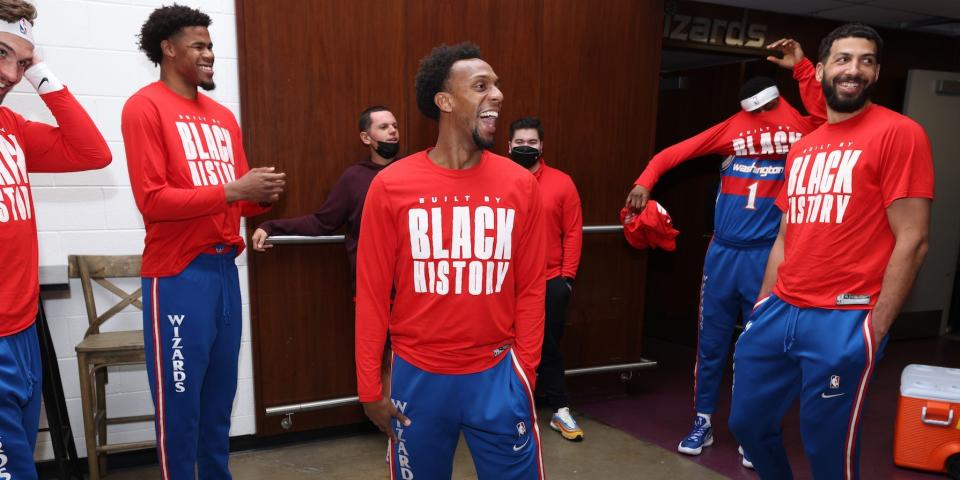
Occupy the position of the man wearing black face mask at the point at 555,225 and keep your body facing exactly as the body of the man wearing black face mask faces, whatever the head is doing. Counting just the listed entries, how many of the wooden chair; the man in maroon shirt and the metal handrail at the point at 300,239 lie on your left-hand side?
0

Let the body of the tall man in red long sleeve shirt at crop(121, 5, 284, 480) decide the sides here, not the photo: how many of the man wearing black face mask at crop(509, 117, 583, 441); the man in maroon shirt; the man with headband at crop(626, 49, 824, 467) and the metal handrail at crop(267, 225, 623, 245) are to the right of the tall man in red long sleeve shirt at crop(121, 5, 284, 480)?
0

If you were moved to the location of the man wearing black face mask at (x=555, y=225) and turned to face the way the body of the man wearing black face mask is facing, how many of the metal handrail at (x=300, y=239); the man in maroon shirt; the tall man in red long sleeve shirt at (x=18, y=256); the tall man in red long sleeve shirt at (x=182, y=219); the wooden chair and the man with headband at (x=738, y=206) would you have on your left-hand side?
1

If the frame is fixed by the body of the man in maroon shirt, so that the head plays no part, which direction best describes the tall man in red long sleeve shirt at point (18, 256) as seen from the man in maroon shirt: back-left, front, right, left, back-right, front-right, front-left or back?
right

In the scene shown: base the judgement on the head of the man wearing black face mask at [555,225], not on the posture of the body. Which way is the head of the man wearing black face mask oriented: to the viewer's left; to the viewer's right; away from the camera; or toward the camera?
toward the camera

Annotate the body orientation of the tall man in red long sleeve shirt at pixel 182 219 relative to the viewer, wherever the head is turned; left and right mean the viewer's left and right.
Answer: facing the viewer and to the right of the viewer

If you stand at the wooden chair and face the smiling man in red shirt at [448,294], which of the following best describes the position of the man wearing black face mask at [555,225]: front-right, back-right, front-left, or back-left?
front-left

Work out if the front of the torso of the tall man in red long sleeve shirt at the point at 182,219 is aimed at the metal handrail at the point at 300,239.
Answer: no

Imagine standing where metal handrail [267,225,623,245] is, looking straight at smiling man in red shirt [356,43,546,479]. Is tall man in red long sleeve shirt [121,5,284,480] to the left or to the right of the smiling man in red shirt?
right

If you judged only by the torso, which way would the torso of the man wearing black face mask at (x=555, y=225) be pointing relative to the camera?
toward the camera

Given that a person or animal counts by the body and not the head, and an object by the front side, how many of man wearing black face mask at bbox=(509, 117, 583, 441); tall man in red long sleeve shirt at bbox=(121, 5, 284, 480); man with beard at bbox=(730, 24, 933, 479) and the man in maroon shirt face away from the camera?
0

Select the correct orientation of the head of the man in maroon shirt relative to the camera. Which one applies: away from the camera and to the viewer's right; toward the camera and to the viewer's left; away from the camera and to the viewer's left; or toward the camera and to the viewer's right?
toward the camera and to the viewer's right

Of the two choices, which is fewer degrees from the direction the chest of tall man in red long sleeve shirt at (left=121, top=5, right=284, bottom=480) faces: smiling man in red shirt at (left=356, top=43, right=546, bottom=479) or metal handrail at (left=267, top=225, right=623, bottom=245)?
the smiling man in red shirt

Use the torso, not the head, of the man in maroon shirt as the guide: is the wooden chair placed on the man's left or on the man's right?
on the man's right

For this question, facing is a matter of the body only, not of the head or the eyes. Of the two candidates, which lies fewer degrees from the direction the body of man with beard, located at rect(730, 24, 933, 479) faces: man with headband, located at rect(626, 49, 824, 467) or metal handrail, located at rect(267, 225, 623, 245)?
the metal handrail

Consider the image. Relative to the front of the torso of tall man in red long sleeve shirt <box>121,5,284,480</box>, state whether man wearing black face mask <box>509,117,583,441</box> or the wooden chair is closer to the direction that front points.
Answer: the man wearing black face mask

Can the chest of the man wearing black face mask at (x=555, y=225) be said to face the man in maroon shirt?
no
